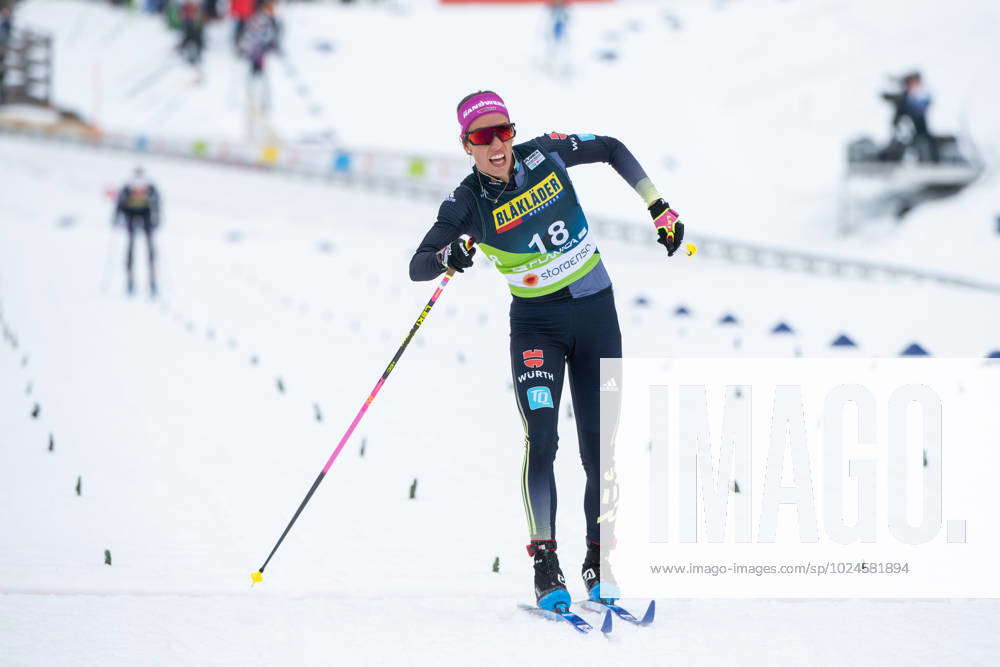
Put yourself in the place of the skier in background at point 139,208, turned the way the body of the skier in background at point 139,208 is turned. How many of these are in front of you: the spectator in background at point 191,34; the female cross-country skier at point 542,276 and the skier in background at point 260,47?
1

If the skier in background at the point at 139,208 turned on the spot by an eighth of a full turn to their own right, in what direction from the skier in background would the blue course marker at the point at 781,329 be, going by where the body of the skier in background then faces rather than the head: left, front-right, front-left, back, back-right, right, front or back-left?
left

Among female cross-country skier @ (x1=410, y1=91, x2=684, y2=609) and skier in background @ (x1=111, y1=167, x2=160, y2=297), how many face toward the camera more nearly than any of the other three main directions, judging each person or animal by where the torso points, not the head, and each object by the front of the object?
2

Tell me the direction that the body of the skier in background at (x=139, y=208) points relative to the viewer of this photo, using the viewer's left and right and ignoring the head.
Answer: facing the viewer

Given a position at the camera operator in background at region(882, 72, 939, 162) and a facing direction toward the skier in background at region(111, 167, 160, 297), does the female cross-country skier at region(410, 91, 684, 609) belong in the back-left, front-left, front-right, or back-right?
front-left

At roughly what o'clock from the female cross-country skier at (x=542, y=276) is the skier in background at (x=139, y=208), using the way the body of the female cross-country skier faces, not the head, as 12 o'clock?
The skier in background is roughly at 5 o'clock from the female cross-country skier.

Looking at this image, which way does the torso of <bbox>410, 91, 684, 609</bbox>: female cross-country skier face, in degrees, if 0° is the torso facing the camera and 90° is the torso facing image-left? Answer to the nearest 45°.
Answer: approximately 0°

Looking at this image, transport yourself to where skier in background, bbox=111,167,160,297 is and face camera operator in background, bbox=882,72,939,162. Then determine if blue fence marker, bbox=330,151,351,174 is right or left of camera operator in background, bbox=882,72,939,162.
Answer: left

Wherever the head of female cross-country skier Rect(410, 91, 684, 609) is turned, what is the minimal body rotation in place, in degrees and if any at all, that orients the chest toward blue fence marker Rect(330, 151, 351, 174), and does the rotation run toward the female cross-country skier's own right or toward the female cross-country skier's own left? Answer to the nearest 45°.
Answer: approximately 180°

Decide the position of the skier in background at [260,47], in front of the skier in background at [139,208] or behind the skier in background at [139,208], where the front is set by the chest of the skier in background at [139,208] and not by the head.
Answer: behind

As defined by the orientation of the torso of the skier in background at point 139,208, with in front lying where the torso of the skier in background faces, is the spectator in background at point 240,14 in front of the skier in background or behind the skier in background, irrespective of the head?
behind

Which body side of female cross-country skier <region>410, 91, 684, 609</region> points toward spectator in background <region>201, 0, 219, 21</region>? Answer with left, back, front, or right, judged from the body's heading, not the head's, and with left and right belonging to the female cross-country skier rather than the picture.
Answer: back

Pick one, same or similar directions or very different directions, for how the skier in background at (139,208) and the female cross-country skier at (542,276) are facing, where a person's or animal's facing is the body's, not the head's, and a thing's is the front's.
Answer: same or similar directions

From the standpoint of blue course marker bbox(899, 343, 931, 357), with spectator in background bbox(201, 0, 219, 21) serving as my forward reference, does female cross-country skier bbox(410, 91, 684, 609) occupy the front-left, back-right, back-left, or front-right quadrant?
back-left
